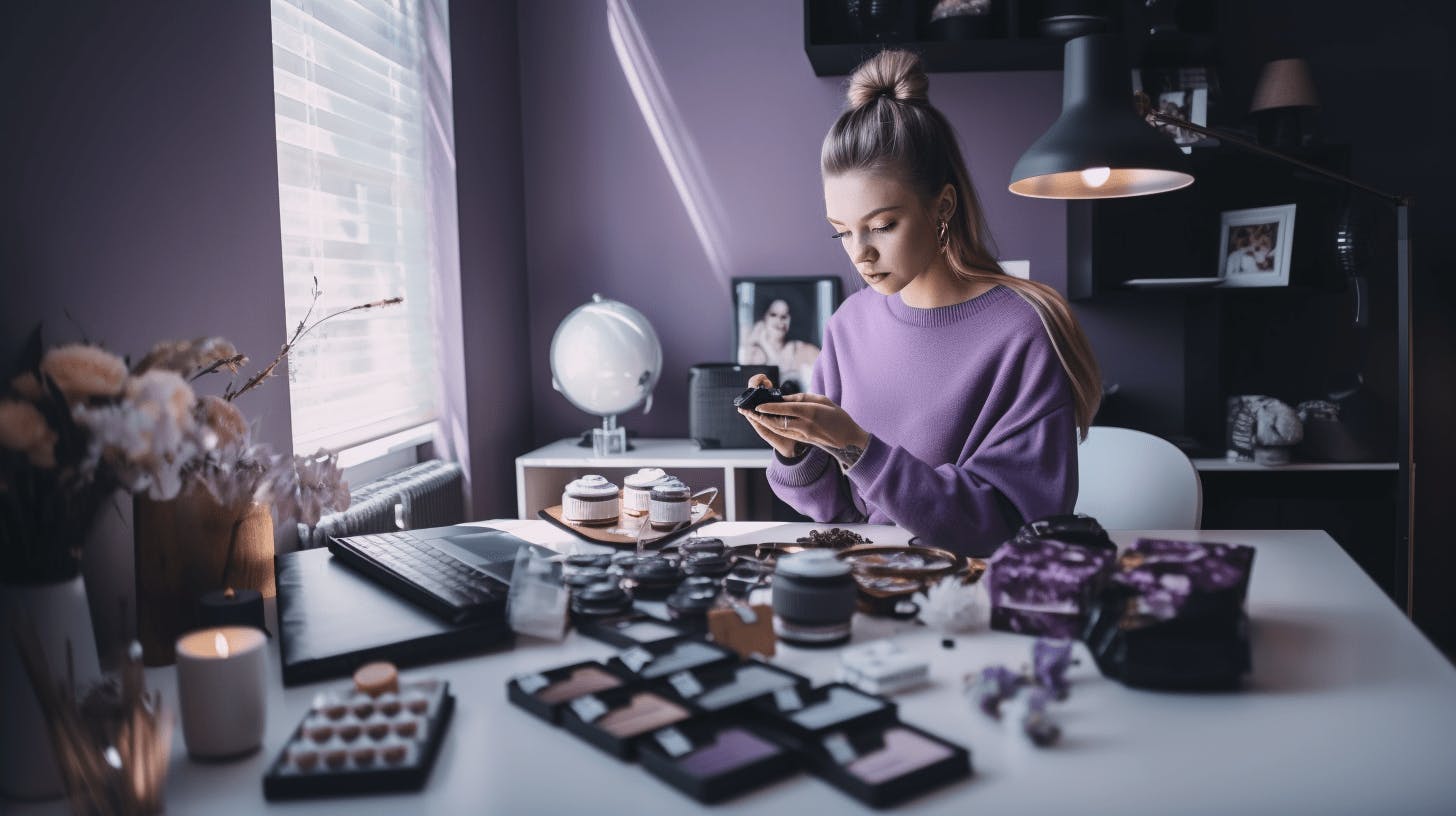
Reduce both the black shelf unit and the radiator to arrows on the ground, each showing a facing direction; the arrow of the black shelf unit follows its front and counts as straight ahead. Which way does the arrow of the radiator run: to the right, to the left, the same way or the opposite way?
to the left

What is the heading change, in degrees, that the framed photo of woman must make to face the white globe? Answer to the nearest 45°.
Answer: approximately 45° to its right

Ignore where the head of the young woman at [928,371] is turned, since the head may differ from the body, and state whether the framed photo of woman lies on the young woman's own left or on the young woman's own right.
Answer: on the young woman's own right

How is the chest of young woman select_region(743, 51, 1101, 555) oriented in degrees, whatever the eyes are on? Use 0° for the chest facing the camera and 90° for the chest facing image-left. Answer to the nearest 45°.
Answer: approximately 45°

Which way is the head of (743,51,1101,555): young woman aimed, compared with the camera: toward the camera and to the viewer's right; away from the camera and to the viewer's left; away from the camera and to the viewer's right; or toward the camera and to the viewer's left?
toward the camera and to the viewer's left

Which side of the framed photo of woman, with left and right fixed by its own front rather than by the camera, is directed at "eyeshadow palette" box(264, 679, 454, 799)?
front
